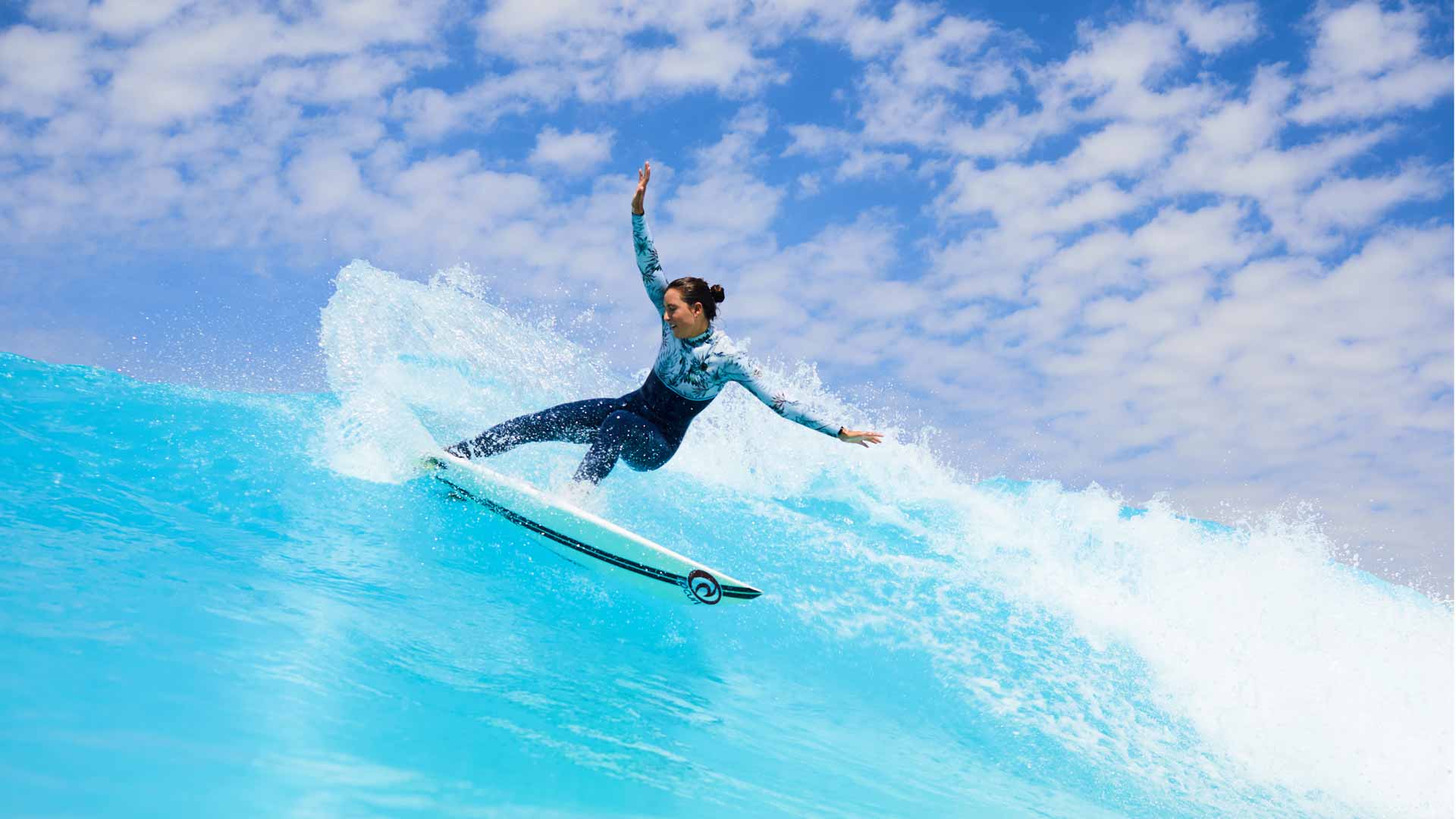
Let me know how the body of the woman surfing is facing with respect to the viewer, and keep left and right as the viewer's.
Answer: facing the viewer and to the left of the viewer
